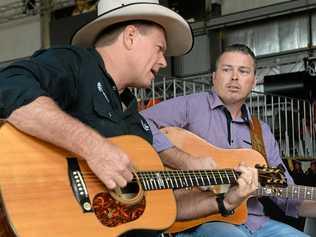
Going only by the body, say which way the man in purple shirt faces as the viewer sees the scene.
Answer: toward the camera

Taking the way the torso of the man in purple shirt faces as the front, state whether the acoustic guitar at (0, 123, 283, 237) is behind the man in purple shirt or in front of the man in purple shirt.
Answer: in front
